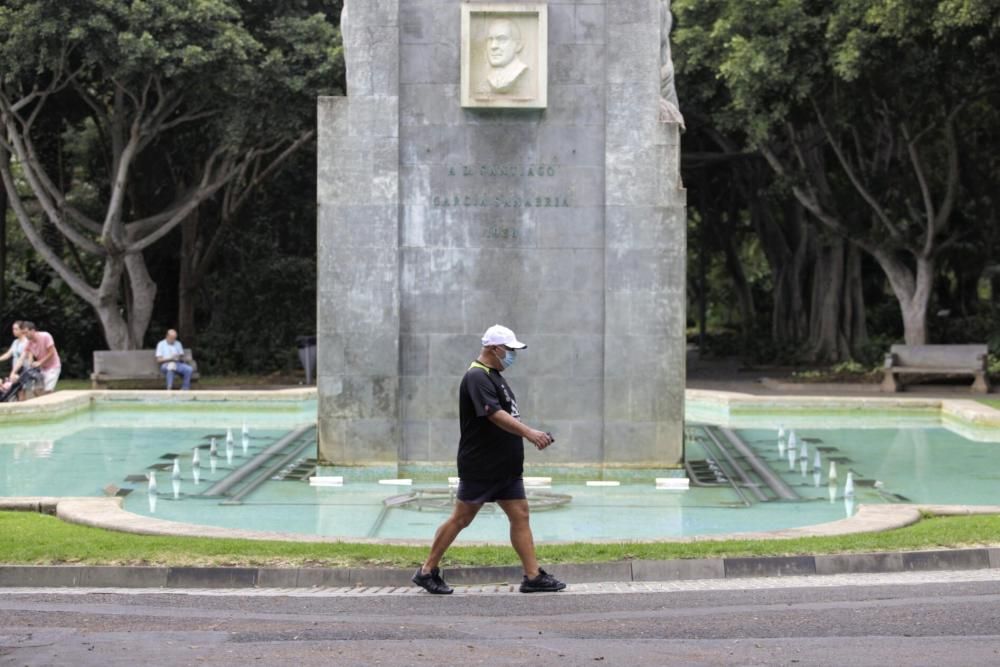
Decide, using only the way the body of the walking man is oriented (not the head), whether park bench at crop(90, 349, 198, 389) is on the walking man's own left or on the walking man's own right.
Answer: on the walking man's own left

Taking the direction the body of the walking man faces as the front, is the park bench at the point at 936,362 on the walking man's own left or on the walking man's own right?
on the walking man's own left

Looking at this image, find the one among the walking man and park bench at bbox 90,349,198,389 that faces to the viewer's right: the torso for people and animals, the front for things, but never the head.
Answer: the walking man

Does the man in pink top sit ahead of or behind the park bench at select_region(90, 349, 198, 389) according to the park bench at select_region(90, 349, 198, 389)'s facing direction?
ahead

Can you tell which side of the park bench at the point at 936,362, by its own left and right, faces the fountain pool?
front

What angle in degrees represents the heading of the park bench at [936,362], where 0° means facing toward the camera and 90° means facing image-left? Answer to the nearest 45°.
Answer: approximately 0°

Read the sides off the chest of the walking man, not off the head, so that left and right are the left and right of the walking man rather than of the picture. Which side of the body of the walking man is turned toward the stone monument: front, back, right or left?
left

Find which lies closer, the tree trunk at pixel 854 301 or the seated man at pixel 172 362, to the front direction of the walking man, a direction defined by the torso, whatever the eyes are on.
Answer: the tree trunk

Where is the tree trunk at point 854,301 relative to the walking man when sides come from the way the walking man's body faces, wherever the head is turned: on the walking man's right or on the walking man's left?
on the walking man's left

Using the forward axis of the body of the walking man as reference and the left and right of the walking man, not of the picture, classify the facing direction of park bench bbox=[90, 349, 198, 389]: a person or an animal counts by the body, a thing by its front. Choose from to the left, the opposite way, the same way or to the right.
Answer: to the right

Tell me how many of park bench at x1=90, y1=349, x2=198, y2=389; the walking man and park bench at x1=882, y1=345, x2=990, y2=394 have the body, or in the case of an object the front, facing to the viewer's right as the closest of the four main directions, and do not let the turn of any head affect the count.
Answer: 1

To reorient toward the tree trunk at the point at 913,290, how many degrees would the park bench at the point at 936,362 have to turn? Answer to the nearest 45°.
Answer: approximately 180°

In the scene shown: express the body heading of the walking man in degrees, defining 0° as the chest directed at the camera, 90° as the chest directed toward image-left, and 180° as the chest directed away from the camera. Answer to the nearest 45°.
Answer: approximately 270°

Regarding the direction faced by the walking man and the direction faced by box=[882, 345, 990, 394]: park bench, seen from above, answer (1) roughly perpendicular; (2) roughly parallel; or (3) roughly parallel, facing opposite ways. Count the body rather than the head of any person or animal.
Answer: roughly perpendicular
